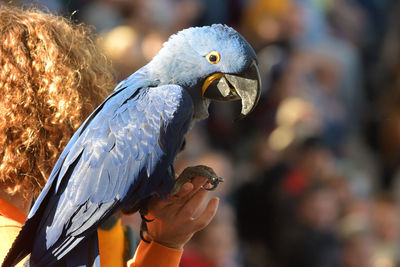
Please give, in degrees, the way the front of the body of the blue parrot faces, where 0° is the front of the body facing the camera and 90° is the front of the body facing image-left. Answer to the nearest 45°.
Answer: approximately 270°
